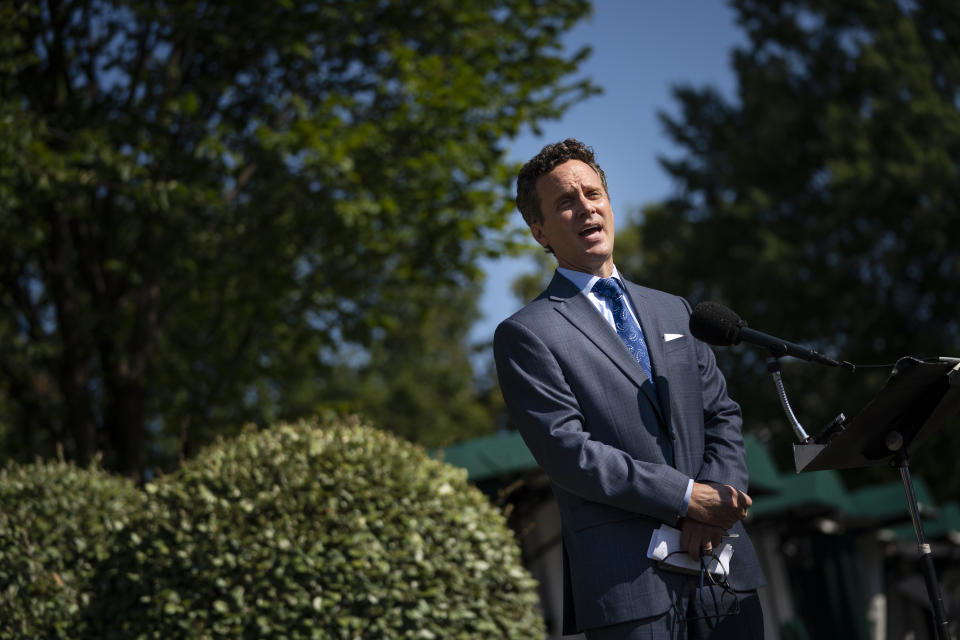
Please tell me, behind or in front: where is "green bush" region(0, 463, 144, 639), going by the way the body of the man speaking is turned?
behind

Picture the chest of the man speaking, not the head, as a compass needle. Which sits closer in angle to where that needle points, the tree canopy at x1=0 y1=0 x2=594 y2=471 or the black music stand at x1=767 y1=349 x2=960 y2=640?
the black music stand

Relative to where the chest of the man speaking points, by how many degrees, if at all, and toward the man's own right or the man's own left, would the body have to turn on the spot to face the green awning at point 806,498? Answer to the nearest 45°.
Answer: approximately 135° to the man's own left

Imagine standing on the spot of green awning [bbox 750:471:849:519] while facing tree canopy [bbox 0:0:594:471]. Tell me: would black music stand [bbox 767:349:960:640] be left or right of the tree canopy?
left

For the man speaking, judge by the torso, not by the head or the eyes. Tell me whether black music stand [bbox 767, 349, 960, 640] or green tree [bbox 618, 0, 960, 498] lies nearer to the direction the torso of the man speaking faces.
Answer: the black music stand

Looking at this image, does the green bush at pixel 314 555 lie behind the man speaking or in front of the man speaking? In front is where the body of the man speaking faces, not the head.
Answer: behind

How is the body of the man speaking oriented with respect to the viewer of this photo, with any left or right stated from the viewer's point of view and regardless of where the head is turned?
facing the viewer and to the right of the viewer

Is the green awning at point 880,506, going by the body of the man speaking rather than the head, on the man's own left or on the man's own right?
on the man's own left

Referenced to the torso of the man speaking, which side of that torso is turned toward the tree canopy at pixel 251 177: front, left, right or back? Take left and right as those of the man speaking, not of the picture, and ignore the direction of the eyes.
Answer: back

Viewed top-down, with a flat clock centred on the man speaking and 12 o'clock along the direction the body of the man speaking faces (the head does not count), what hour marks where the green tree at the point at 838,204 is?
The green tree is roughly at 8 o'clock from the man speaking.

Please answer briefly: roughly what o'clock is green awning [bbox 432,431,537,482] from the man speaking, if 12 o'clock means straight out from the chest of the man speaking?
The green awning is roughly at 7 o'clock from the man speaking.

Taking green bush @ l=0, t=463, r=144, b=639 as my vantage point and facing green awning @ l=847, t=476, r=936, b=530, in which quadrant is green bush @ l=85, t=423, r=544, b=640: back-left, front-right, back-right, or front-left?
front-right

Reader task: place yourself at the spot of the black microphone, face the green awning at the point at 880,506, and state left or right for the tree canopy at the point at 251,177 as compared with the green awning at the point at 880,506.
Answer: left
